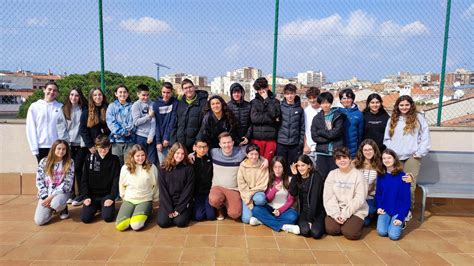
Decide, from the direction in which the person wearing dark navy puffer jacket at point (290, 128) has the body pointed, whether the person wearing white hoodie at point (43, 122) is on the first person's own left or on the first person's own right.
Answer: on the first person's own right

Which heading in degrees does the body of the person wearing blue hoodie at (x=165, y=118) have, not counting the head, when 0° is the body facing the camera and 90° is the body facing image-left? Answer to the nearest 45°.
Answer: approximately 0°

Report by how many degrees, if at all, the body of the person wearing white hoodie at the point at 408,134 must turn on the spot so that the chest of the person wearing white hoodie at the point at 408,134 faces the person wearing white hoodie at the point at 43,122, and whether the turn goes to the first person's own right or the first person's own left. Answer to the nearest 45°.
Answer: approximately 45° to the first person's own right

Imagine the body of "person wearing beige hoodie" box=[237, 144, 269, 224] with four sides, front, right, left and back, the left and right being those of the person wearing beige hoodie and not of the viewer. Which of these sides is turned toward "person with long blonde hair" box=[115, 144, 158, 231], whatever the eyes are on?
right

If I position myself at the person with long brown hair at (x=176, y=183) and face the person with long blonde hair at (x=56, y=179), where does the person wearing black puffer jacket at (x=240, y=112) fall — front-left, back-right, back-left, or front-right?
back-right

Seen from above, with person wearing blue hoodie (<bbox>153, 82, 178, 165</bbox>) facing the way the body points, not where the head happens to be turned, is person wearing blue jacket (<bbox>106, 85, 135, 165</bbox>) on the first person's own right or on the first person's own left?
on the first person's own right

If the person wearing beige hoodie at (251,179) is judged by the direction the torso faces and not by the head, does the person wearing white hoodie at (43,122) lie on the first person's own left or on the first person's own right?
on the first person's own right

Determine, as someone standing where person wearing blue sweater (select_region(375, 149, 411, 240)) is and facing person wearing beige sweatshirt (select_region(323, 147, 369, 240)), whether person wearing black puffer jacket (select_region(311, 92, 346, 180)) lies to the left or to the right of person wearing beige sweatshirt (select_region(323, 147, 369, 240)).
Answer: right
